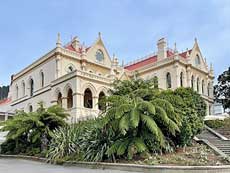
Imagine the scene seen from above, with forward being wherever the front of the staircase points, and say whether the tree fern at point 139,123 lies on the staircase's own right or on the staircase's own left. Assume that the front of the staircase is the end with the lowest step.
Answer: on the staircase's own right

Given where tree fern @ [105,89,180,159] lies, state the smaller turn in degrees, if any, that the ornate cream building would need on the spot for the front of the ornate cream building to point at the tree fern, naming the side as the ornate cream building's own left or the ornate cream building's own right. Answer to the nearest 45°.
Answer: approximately 45° to the ornate cream building's own right

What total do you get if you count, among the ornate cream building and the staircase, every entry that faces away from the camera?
0

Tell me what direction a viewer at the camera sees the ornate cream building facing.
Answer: facing the viewer and to the right of the viewer
